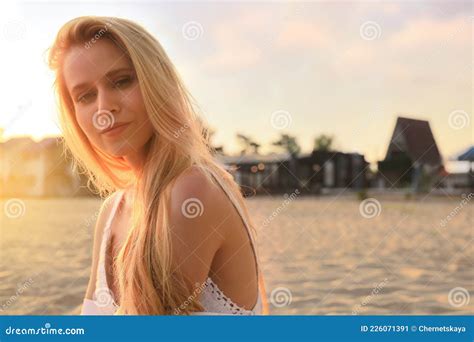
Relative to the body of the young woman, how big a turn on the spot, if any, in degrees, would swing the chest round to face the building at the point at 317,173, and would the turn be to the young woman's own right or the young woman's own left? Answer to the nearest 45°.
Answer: approximately 135° to the young woman's own right

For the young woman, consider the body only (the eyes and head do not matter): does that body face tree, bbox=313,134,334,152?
no

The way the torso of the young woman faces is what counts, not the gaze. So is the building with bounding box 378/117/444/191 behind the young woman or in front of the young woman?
behind
